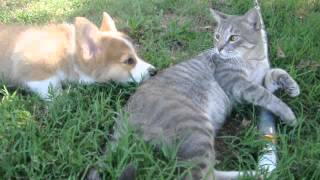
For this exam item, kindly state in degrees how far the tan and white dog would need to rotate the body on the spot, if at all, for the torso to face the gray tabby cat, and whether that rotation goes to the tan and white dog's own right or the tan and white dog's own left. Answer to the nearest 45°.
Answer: approximately 45° to the tan and white dog's own right

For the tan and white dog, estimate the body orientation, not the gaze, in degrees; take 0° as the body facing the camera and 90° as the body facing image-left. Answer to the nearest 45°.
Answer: approximately 270°
